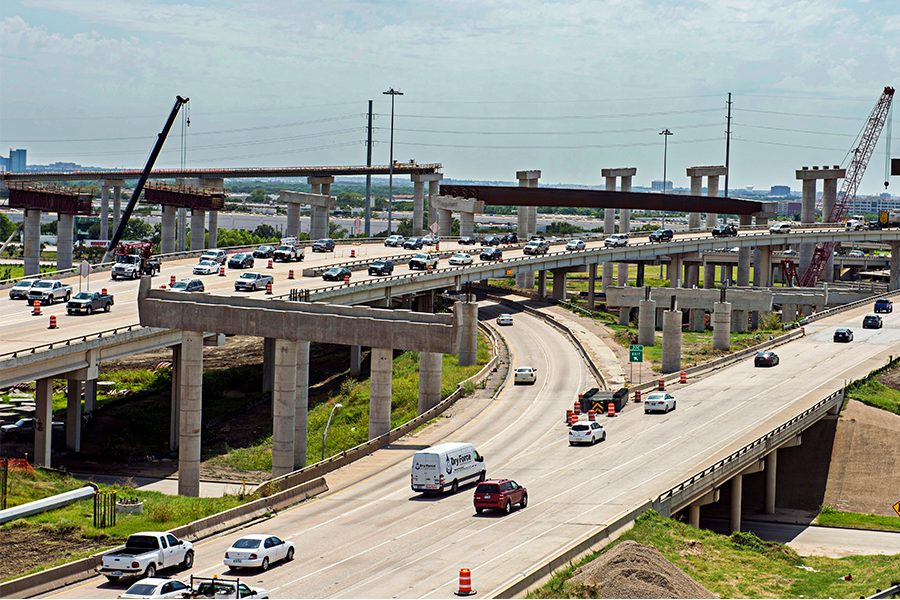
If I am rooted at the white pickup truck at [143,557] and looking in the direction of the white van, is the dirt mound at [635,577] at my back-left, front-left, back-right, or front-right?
front-right

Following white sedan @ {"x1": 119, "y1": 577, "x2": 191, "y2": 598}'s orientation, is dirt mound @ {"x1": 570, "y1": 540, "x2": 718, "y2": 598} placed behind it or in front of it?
in front

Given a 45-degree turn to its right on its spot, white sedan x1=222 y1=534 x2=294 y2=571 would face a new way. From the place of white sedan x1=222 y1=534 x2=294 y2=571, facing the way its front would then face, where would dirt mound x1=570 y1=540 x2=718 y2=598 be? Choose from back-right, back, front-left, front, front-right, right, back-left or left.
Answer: front

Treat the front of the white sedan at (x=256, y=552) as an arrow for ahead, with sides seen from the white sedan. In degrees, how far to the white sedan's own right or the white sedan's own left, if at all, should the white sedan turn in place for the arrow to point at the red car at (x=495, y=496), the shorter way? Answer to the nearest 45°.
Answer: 0° — it already faces it

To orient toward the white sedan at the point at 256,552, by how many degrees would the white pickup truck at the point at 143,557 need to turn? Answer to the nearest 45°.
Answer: approximately 45° to its right

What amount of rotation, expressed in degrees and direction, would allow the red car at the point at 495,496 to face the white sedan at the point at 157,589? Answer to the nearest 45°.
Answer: approximately 180°

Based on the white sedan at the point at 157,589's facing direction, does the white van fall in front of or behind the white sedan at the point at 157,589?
in front
